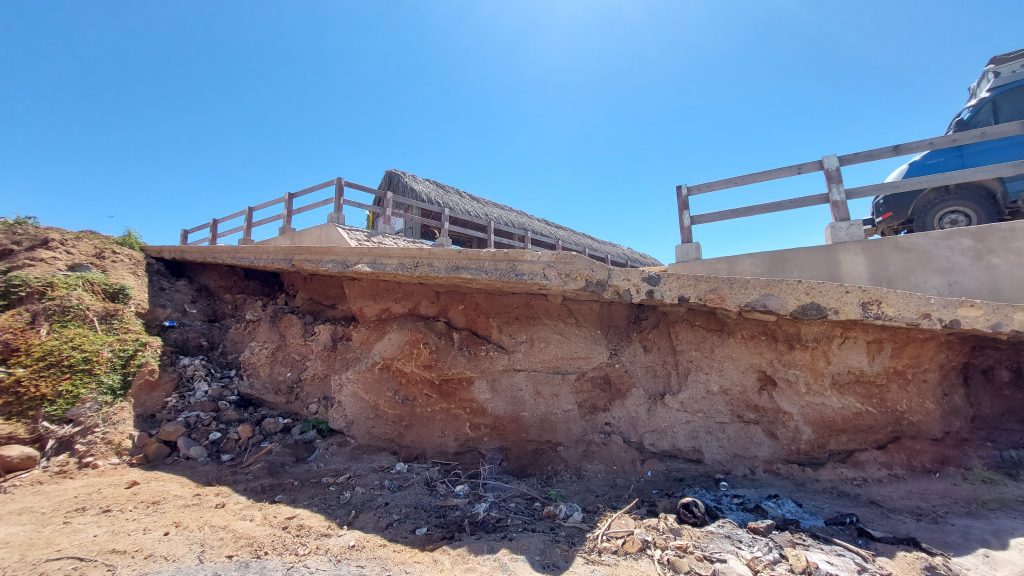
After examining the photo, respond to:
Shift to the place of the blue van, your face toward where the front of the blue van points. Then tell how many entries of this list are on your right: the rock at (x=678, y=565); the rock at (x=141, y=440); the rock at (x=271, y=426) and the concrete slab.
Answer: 0

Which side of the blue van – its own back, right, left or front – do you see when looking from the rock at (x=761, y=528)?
left

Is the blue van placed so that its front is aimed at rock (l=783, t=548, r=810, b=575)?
no

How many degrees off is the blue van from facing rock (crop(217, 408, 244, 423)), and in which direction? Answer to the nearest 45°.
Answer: approximately 45° to its left

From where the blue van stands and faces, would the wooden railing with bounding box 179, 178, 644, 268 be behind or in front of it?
in front

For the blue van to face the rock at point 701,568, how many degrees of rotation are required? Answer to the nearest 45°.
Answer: approximately 90° to its left

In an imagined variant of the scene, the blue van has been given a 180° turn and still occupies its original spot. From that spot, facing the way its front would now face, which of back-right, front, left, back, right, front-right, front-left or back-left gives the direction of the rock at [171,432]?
back-right

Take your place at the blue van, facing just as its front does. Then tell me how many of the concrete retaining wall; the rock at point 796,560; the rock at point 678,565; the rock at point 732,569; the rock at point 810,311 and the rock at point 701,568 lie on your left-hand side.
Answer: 6

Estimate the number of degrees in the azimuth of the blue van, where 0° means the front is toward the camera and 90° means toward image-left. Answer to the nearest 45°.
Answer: approximately 90°

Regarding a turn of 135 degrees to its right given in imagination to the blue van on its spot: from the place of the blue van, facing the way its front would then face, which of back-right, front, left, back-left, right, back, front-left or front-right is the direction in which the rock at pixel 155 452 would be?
back

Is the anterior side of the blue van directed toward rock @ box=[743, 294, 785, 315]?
no

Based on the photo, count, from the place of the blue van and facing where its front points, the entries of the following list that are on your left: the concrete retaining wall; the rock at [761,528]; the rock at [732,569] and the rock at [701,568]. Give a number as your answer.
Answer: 4

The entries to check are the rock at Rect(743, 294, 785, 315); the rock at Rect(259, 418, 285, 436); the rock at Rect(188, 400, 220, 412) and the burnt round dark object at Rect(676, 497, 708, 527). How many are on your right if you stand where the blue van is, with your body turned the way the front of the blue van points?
0
